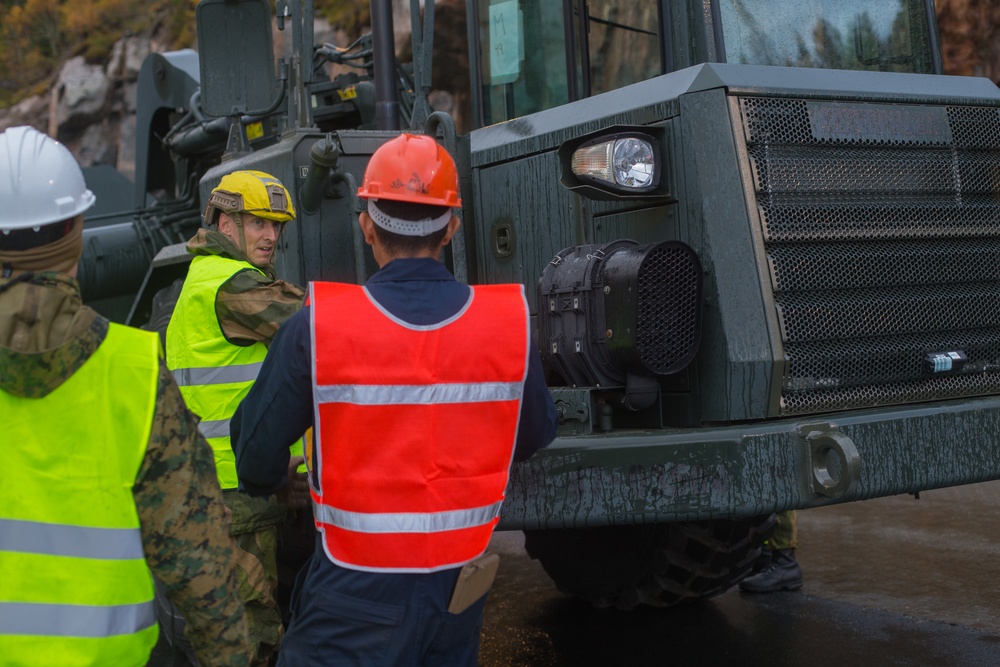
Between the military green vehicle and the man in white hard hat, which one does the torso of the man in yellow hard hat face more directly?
the military green vehicle

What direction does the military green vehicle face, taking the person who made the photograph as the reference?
facing the viewer and to the right of the viewer

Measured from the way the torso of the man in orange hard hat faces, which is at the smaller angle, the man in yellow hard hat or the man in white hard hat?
the man in yellow hard hat

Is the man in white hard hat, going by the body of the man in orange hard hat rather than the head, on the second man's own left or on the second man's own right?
on the second man's own left

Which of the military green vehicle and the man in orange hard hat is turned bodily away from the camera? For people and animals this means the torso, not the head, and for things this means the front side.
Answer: the man in orange hard hat

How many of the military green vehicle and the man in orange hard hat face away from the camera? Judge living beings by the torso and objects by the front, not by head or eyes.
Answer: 1

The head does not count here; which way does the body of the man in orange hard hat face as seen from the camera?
away from the camera

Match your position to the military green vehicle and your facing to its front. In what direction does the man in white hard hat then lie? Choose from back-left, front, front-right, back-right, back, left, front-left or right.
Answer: right
